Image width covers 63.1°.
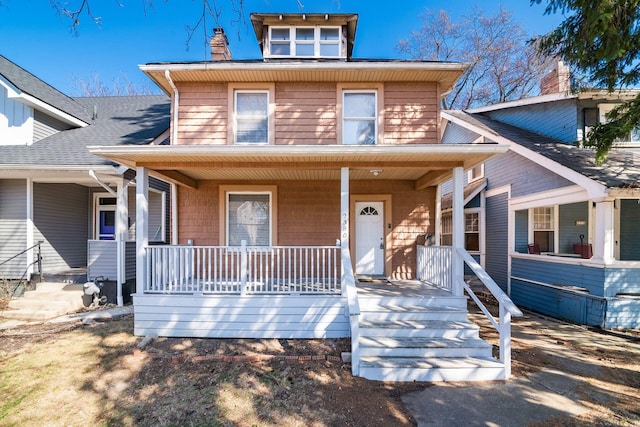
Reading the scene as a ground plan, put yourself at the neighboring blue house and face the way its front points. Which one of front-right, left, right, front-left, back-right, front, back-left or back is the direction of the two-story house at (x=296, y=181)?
right

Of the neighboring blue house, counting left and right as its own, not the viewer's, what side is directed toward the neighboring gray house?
right

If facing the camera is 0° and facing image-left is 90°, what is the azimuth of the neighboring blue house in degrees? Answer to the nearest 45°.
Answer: approximately 315°

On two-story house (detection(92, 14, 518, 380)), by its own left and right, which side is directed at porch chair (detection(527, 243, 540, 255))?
left

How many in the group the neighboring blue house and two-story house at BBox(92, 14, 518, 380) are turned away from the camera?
0

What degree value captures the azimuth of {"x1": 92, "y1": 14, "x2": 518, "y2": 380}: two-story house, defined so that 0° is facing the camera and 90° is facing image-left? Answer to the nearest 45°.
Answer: approximately 0°

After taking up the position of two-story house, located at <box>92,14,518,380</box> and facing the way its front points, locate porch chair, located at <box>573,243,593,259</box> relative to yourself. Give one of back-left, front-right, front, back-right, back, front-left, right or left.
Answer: left
